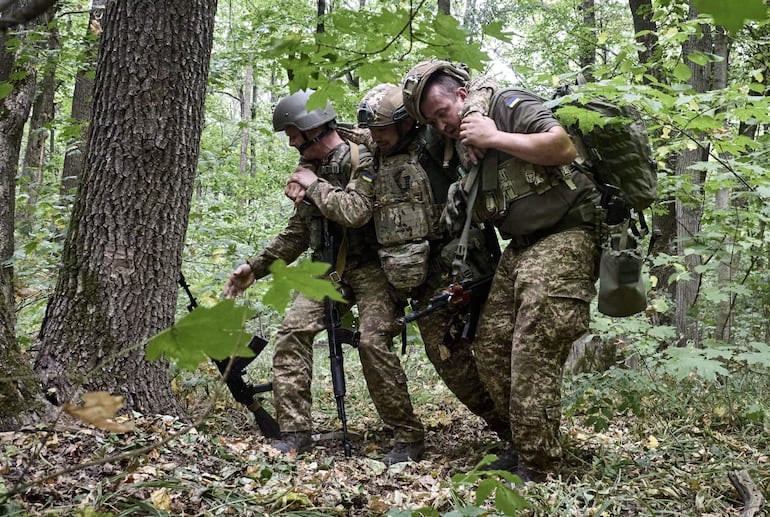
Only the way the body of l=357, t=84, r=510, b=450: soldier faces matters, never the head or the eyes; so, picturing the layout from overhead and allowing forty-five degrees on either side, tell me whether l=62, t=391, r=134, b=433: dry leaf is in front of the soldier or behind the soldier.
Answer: in front

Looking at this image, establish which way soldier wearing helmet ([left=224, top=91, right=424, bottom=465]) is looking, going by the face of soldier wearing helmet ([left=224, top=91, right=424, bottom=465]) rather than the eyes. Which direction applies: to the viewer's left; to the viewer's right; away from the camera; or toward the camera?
to the viewer's left

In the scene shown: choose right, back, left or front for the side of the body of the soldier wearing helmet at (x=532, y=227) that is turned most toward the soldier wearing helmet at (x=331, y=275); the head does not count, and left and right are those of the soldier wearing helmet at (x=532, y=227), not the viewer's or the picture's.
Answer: front

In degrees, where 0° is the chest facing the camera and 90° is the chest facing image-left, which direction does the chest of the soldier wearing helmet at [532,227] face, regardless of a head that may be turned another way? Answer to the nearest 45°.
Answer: approximately 45°

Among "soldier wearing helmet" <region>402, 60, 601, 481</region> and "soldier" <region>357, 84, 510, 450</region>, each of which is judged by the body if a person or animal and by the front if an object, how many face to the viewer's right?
0

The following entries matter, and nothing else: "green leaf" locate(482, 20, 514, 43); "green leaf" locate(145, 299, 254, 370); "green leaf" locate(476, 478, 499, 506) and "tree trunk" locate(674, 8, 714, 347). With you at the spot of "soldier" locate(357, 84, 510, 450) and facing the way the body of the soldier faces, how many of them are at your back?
1

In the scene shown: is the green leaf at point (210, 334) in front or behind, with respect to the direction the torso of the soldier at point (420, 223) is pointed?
in front

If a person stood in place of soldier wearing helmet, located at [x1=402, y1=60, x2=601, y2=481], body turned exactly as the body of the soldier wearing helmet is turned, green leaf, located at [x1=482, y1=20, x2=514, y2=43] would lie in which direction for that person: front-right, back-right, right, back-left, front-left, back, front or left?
front-left

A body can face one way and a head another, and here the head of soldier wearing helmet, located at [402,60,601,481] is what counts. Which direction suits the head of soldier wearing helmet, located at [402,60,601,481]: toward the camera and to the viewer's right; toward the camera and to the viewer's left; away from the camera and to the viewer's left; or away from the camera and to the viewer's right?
toward the camera and to the viewer's left

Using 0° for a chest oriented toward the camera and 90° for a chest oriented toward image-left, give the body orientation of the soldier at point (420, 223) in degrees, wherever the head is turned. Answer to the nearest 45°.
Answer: approximately 45°

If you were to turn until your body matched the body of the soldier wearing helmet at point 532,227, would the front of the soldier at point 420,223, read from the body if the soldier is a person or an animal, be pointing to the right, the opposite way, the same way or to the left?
the same way
